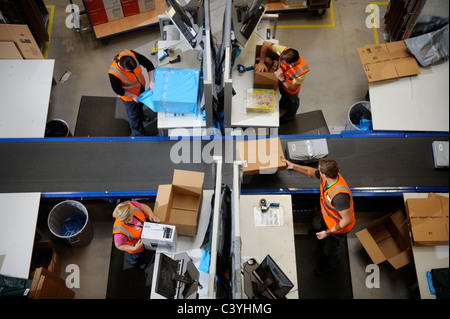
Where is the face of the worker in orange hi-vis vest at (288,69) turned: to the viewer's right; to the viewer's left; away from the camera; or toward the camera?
to the viewer's left

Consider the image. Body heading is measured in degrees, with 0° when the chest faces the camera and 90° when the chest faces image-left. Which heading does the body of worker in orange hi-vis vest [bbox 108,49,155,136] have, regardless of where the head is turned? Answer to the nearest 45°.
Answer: approximately 315°

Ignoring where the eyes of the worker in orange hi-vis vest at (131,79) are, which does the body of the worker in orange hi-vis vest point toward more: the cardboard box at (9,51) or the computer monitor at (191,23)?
the computer monitor

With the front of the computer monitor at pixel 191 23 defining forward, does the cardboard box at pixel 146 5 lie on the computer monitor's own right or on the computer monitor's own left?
on the computer monitor's own right

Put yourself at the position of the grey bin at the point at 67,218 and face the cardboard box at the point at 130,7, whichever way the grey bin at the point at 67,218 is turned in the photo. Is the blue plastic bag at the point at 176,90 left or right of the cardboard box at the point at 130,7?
right

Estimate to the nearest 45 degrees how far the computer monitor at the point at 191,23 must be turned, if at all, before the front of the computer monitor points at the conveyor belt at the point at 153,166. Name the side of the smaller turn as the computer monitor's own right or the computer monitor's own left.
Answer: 0° — it already faces it

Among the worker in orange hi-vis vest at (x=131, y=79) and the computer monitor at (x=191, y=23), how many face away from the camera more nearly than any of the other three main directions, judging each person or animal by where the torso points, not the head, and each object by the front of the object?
0

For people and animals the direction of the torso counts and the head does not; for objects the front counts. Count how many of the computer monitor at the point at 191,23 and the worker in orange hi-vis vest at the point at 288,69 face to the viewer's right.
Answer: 0

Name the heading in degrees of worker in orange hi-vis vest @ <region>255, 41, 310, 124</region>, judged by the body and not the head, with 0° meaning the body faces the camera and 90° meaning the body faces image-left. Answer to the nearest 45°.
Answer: approximately 45°

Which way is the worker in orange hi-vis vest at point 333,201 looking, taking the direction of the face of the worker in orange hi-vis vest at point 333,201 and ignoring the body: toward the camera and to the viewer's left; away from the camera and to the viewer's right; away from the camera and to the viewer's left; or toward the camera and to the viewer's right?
away from the camera and to the viewer's left

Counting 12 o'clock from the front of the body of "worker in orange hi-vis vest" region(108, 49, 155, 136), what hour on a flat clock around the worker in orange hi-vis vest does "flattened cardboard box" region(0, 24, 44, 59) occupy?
The flattened cardboard box is roughly at 6 o'clock from the worker in orange hi-vis vest.
